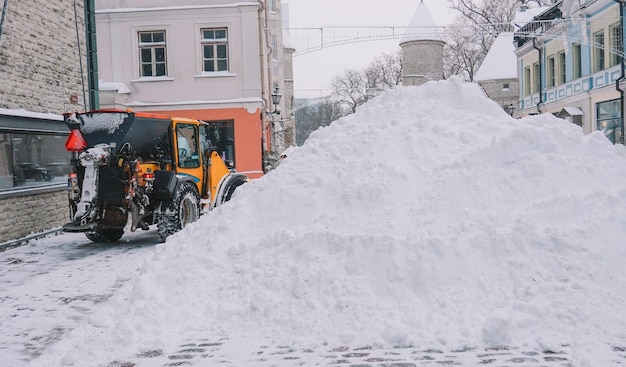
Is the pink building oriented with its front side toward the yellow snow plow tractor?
yes

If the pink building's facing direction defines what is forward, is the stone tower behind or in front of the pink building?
behind

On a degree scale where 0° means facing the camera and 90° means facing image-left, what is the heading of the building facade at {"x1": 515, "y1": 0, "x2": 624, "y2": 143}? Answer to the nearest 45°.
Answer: approximately 45°

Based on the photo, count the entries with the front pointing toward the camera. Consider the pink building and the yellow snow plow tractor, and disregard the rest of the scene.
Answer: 1

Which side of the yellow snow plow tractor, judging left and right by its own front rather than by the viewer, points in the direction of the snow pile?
right

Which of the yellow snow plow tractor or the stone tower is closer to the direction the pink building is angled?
the yellow snow plow tractor

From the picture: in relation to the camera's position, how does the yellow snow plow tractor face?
facing away from the viewer and to the right of the viewer
